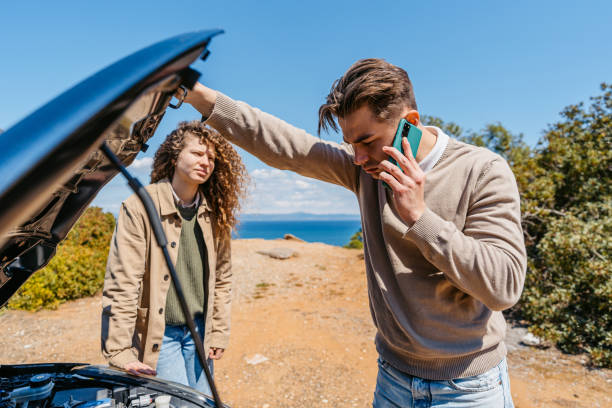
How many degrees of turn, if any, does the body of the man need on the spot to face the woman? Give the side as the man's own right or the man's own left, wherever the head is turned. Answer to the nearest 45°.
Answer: approximately 90° to the man's own right

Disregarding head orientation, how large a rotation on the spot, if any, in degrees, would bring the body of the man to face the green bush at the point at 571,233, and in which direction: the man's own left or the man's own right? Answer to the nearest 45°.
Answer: approximately 180°

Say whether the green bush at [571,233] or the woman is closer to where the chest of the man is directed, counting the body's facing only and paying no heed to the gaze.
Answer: the woman

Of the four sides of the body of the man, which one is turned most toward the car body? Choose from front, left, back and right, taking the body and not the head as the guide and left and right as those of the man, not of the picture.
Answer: front

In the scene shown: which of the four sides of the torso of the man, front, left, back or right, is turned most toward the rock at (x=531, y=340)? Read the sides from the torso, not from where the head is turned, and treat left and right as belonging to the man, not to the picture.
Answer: back

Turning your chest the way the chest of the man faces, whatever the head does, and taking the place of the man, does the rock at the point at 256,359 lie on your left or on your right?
on your right

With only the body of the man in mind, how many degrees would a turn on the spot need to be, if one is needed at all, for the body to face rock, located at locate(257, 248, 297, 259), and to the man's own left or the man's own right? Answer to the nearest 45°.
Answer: approximately 135° to the man's own right

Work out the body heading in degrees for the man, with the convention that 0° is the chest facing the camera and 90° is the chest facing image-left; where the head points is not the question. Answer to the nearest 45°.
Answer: approximately 45°
